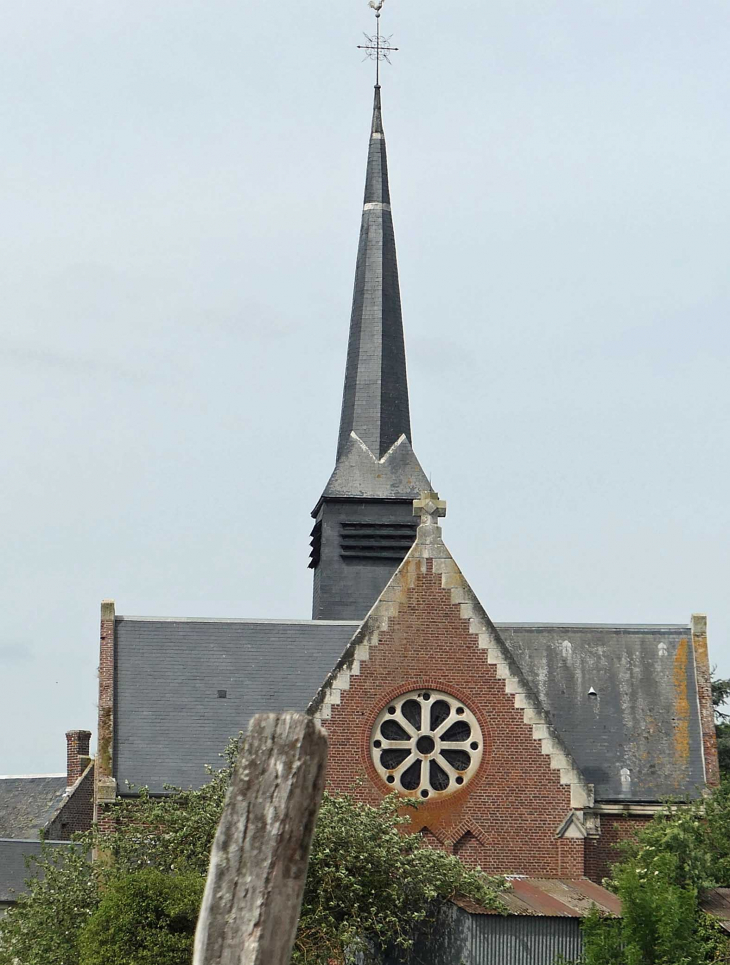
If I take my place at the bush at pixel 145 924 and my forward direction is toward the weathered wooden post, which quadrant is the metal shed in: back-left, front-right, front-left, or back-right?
back-left

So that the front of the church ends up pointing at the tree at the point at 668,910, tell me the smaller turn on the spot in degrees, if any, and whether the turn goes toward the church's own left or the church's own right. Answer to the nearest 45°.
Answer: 0° — it already faces it

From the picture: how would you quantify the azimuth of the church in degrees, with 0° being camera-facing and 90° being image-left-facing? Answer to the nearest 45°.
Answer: approximately 0°

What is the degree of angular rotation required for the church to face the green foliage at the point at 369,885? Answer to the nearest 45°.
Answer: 0° — it already faces it

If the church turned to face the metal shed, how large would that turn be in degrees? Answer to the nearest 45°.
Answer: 0° — it already faces it
